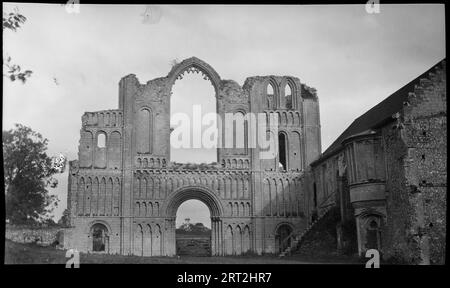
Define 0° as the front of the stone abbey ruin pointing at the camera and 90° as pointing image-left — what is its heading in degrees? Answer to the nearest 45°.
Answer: approximately 0°

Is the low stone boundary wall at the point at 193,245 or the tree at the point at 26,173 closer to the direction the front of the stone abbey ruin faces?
the tree

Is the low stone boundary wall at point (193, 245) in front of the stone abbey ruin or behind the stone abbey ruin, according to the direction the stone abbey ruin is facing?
behind
